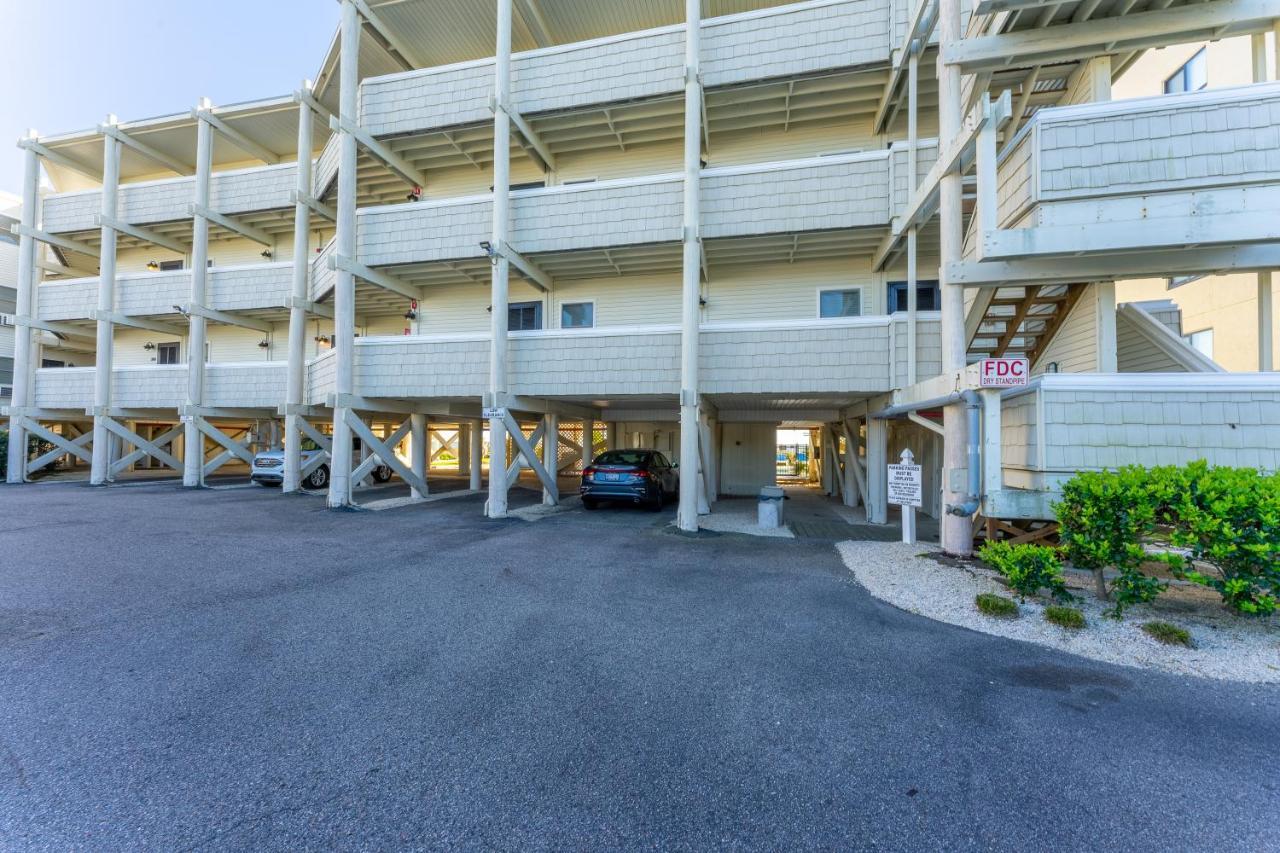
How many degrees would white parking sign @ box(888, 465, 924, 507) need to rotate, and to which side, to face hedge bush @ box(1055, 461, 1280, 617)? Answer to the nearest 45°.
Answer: approximately 45° to its left

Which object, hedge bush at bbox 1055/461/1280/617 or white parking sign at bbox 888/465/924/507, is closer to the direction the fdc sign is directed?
the hedge bush

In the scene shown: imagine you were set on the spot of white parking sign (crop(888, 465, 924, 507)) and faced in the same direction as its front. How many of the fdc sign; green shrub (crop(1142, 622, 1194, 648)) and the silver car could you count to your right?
1

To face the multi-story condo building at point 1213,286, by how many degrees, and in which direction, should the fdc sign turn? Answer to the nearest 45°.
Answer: approximately 135° to its left

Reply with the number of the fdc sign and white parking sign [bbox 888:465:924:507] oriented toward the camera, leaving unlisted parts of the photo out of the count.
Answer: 2

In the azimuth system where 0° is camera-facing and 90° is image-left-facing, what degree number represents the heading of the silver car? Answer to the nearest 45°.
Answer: approximately 45°

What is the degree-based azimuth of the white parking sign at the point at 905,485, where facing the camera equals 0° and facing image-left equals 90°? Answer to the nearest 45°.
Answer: approximately 0°

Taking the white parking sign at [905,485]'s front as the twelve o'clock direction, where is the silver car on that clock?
The silver car is roughly at 3 o'clock from the white parking sign.

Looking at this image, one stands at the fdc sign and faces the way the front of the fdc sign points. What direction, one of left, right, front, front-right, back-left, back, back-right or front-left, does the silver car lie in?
right

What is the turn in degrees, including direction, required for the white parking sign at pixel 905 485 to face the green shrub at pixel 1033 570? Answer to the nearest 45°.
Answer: approximately 45° to its left
